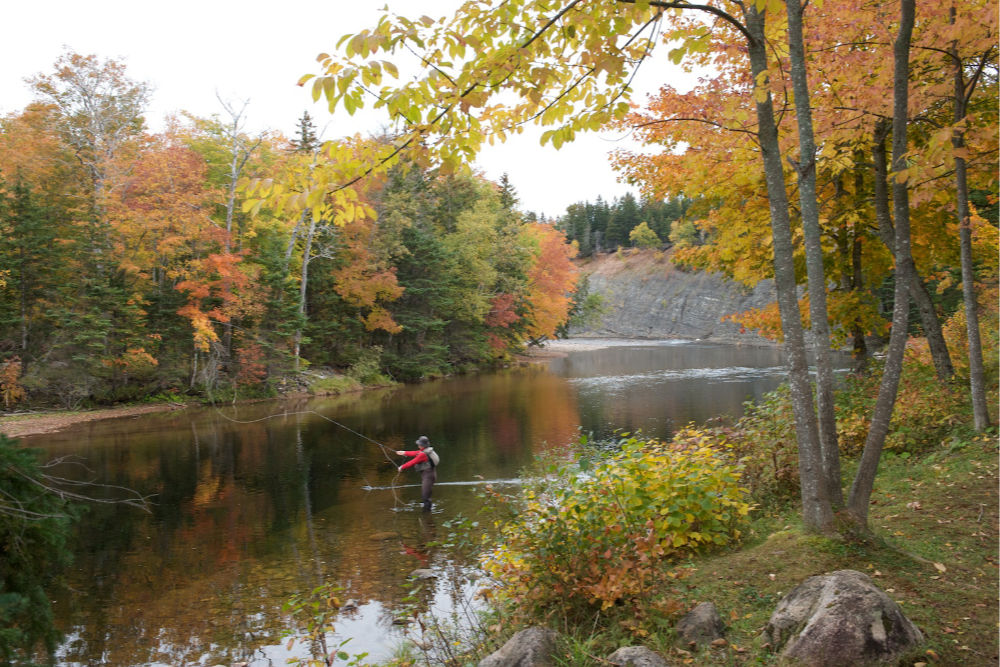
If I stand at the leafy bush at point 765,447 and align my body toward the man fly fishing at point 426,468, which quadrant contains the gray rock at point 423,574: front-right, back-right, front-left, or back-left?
front-left

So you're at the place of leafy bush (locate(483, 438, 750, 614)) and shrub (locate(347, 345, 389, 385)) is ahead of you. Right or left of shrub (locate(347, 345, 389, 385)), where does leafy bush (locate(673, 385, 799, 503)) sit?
right

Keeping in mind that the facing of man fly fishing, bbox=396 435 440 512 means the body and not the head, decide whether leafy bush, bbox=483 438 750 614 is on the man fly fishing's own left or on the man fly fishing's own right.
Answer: on the man fly fishing's own left

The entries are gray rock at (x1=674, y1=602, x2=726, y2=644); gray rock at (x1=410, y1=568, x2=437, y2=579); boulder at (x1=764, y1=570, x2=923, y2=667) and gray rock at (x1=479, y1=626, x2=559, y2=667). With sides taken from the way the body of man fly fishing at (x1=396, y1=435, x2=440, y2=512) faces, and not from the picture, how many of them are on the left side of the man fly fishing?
4

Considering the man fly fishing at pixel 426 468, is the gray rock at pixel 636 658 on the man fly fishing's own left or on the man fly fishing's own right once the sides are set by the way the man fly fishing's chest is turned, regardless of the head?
on the man fly fishing's own left

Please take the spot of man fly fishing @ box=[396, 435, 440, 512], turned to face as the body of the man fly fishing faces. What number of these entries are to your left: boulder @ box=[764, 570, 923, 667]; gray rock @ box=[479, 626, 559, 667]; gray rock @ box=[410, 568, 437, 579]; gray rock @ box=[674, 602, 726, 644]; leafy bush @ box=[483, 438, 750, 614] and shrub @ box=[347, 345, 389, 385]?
5

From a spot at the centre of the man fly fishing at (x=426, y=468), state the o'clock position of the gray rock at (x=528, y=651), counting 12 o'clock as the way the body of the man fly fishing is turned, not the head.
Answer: The gray rock is roughly at 9 o'clock from the man fly fishing.

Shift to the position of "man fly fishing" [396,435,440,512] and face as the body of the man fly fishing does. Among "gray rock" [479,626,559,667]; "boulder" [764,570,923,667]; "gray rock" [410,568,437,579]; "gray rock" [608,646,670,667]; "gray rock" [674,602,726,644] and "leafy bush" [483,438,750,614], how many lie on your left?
6

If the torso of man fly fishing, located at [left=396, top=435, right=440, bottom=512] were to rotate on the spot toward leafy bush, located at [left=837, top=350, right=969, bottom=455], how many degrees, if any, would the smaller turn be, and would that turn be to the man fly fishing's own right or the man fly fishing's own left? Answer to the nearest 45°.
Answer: approximately 135° to the man fly fishing's own left

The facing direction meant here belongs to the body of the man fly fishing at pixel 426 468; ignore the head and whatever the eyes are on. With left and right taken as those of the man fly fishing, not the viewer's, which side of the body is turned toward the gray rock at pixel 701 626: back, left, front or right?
left

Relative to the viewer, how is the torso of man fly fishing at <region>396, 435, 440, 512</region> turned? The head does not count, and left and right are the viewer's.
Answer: facing to the left of the viewer

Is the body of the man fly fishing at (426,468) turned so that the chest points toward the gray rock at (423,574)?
no

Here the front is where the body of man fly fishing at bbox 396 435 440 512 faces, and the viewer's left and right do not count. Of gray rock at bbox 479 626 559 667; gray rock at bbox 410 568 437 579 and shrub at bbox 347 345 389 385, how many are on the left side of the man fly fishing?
2

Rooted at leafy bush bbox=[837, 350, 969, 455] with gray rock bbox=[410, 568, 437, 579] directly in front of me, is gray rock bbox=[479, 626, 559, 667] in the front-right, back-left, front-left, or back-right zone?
front-left
